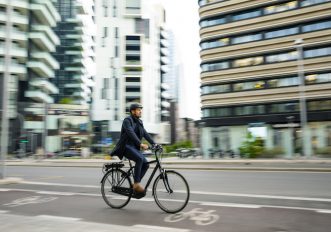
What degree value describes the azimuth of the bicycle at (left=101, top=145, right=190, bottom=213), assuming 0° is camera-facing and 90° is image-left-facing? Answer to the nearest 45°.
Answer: approximately 315°

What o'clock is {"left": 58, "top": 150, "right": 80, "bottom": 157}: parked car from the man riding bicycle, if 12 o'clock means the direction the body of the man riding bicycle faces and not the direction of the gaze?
The parked car is roughly at 7 o'clock from the man riding bicycle.

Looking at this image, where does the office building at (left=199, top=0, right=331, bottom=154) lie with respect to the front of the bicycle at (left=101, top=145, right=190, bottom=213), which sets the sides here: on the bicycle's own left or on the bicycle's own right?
on the bicycle's own left

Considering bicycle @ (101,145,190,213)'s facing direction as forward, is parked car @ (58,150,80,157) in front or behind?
behind
